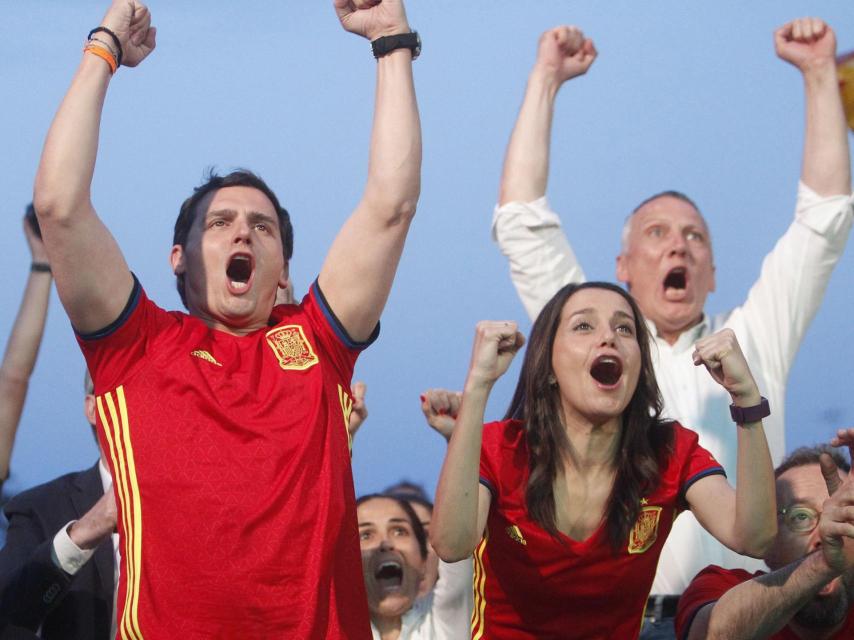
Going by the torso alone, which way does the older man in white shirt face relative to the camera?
toward the camera

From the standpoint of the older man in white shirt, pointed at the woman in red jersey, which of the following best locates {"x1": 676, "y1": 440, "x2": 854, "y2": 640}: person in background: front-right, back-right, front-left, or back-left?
front-left

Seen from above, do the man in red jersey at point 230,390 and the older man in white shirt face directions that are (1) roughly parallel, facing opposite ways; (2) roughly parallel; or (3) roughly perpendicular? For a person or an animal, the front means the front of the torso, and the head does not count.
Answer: roughly parallel

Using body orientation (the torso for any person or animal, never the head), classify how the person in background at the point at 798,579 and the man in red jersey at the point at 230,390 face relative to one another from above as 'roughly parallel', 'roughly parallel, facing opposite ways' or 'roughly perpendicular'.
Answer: roughly parallel

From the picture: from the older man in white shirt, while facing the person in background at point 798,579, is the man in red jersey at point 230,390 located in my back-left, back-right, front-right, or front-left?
front-right

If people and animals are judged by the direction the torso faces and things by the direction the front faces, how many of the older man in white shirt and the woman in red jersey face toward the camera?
2

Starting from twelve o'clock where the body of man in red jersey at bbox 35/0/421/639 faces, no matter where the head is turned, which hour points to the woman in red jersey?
The woman in red jersey is roughly at 8 o'clock from the man in red jersey.

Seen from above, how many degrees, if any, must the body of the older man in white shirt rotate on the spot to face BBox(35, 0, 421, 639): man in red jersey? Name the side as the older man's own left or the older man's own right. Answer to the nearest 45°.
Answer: approximately 45° to the older man's own right

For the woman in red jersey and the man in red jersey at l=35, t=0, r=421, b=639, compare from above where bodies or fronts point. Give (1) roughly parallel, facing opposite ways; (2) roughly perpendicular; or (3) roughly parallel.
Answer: roughly parallel

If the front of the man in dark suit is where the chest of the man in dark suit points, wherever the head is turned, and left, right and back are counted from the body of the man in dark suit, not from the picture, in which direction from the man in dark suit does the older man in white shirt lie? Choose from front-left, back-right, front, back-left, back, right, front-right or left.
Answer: front-left

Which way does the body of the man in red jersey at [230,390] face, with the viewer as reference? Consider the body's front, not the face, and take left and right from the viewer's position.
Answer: facing the viewer

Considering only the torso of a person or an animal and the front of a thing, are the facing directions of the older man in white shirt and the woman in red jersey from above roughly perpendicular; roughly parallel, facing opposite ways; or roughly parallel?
roughly parallel

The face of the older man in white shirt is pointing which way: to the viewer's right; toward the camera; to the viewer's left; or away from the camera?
toward the camera

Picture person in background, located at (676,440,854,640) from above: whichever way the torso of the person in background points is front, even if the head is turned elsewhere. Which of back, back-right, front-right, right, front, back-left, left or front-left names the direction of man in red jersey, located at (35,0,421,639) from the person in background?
right

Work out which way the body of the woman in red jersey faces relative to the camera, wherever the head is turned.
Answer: toward the camera
